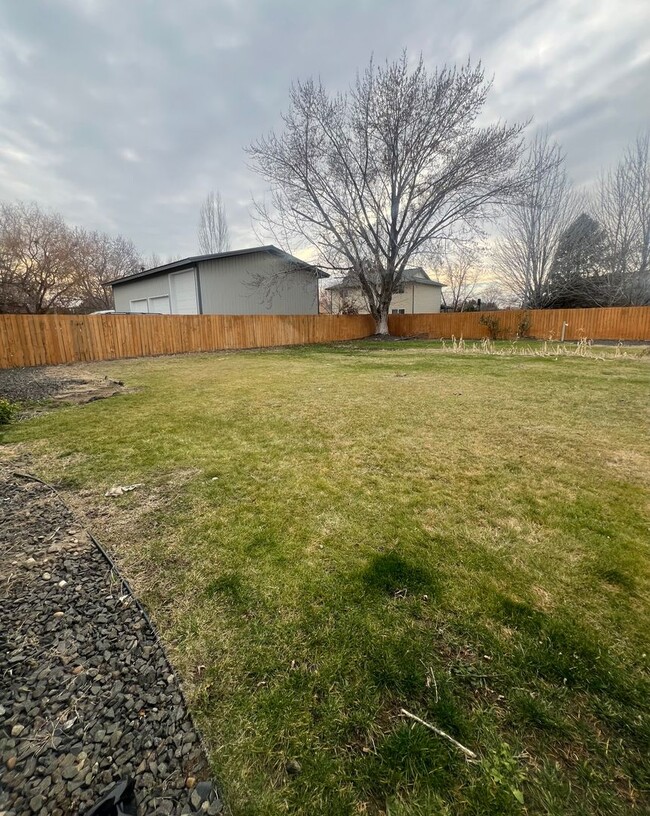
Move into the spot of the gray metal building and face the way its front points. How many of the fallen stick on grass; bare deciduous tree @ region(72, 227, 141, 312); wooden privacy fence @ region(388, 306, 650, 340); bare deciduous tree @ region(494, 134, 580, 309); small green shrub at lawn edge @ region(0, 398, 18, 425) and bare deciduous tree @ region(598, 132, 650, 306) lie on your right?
1

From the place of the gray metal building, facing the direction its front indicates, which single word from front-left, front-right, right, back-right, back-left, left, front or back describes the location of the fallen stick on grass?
front-left

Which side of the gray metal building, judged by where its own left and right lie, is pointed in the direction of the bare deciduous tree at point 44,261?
front

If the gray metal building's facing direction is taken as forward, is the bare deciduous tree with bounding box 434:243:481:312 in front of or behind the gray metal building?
behind

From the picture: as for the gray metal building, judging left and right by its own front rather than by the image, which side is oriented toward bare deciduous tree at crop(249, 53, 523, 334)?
left

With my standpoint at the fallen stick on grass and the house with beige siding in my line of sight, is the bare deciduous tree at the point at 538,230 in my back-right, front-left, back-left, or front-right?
front-right

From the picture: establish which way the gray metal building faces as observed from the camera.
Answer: facing the viewer and to the left of the viewer

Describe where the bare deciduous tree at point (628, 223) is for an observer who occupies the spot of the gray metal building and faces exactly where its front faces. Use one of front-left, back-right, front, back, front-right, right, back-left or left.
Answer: back-left

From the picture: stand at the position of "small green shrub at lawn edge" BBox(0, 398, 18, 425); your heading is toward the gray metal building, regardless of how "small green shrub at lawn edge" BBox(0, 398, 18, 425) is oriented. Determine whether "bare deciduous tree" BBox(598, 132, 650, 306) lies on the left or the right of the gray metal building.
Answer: right

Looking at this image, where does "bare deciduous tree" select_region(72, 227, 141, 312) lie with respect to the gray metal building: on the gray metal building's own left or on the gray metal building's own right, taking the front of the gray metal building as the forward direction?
on the gray metal building's own right

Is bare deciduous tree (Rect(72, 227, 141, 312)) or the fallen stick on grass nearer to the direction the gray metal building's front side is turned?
the fallen stick on grass

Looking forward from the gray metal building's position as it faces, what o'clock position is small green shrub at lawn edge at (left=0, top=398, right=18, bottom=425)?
The small green shrub at lawn edge is roughly at 11 o'clock from the gray metal building.

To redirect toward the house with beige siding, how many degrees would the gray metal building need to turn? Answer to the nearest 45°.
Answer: approximately 180°

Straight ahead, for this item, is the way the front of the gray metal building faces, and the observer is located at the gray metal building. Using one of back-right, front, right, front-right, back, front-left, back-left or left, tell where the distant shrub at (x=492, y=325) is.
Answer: back-left
